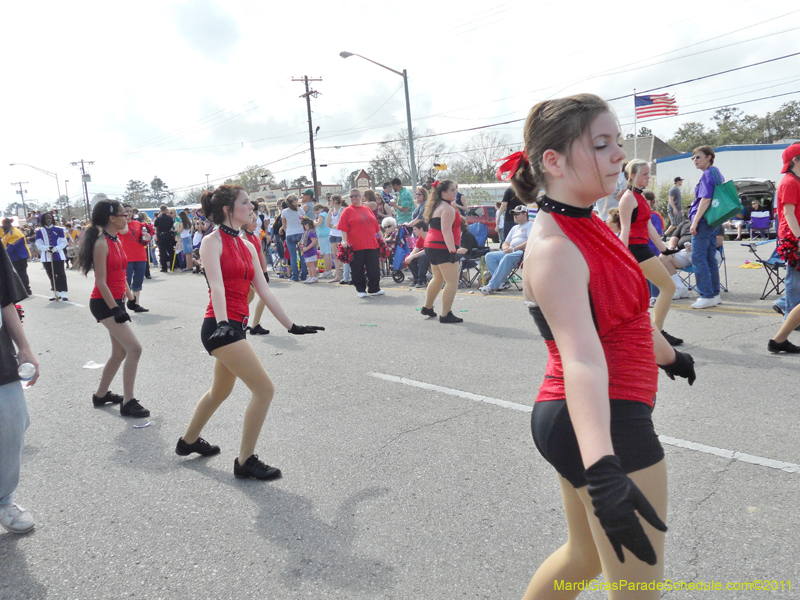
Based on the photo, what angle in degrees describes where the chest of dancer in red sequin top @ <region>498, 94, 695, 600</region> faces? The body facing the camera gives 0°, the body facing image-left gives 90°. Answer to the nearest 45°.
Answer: approximately 270°

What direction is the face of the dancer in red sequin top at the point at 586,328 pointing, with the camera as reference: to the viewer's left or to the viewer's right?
to the viewer's right

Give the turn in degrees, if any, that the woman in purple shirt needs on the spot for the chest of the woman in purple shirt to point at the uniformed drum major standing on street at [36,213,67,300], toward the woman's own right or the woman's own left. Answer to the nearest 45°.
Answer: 0° — they already face them

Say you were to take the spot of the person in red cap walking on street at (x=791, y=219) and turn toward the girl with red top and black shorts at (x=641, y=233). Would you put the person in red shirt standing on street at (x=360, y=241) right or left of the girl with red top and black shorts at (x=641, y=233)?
right

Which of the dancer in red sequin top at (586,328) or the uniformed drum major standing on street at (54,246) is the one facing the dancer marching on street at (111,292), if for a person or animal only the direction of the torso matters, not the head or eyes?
the uniformed drum major standing on street

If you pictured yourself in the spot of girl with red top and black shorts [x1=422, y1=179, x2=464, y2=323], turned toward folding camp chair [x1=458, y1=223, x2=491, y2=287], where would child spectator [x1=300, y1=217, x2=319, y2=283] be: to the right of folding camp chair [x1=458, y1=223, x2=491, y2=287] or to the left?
left

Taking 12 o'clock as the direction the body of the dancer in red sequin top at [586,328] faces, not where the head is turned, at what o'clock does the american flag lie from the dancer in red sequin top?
The american flag is roughly at 9 o'clock from the dancer in red sequin top.

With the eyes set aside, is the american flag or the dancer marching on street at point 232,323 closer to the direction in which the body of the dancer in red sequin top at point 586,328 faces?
the american flag

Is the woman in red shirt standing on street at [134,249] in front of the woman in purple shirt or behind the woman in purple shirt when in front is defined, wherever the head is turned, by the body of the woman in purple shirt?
in front

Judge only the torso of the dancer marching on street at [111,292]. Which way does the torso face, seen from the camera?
to the viewer's right

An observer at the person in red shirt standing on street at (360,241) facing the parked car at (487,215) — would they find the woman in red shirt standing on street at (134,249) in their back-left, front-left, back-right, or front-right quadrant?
back-left
